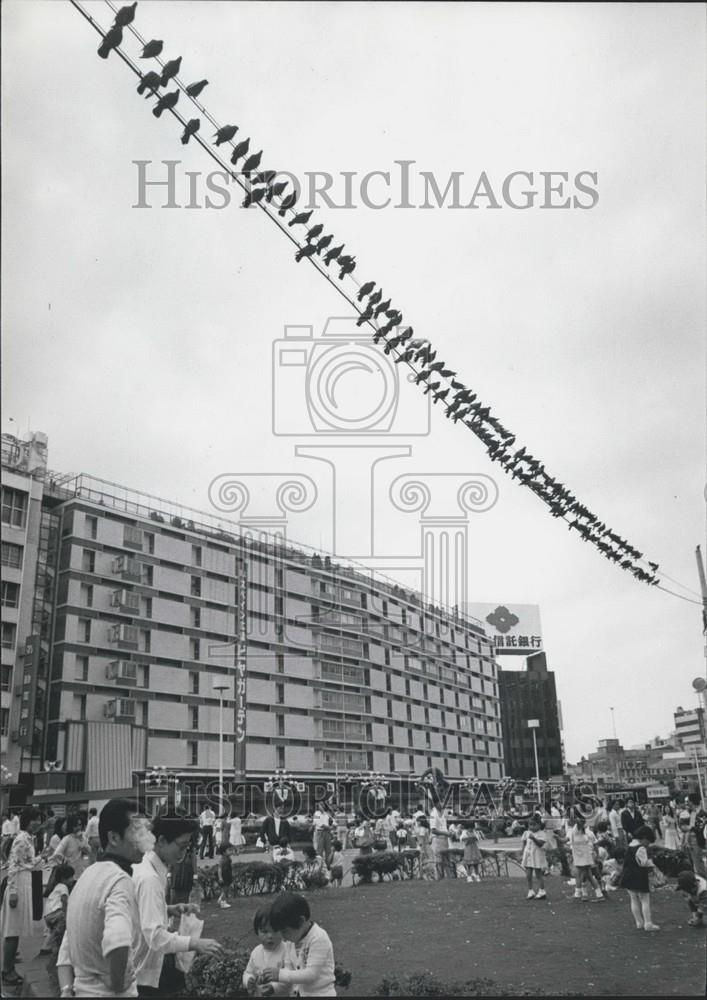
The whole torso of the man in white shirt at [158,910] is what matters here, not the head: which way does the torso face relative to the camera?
to the viewer's right

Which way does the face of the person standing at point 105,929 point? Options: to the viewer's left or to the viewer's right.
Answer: to the viewer's right

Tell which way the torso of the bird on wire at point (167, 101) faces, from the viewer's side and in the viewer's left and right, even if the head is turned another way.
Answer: facing to the right of the viewer

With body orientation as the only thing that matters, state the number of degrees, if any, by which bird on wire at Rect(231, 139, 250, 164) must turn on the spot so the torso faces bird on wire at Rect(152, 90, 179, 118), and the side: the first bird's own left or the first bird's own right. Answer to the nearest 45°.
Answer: approximately 135° to the first bird's own right

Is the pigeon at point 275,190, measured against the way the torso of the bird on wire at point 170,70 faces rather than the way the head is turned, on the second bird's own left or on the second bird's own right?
on the second bird's own left

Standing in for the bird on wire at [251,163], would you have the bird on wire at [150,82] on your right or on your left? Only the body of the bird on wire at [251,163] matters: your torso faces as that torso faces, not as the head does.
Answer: on your right
